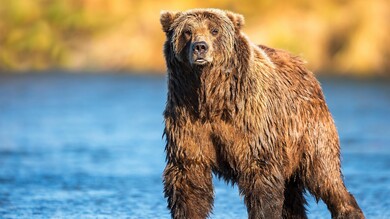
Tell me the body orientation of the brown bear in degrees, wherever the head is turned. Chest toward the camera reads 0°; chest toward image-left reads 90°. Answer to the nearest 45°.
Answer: approximately 45°
